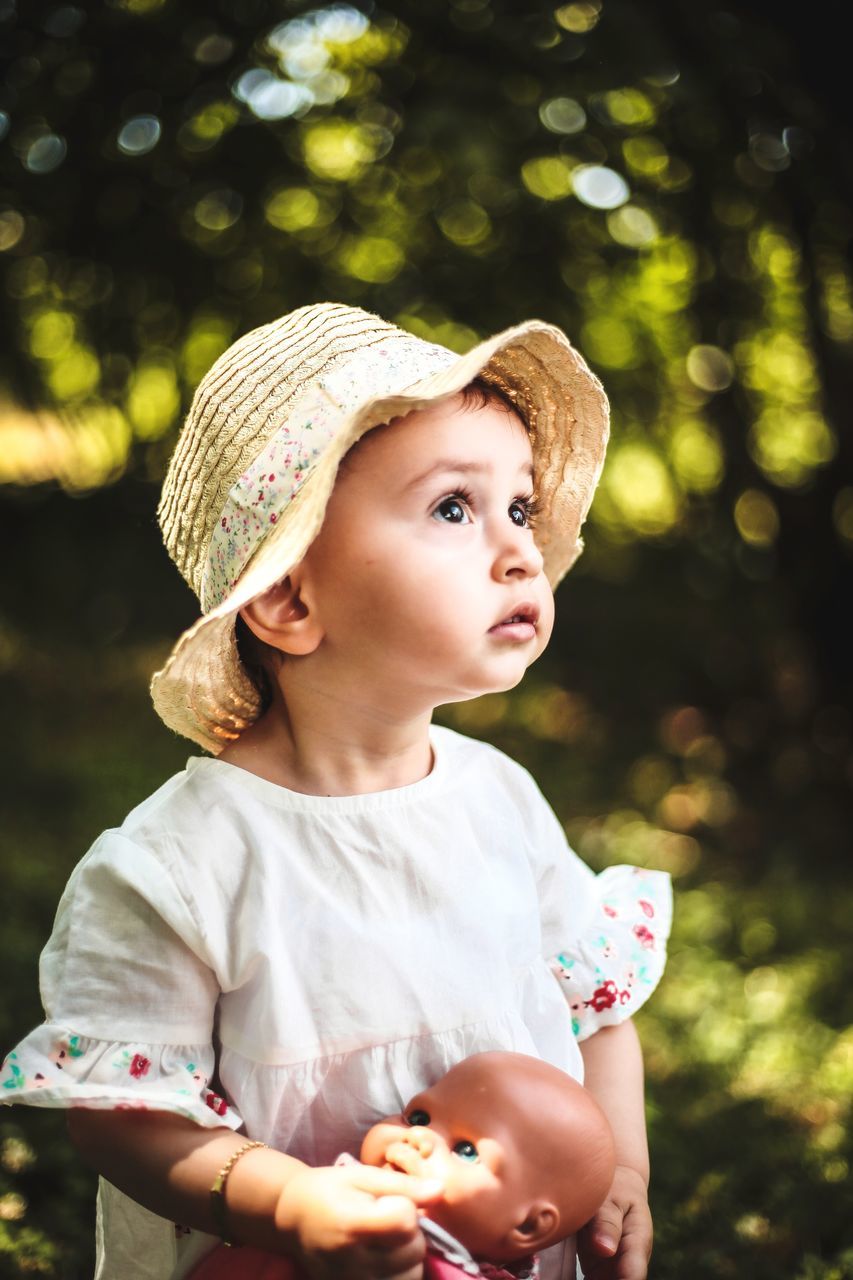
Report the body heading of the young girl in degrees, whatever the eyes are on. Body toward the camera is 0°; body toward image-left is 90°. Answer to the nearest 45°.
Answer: approximately 315°

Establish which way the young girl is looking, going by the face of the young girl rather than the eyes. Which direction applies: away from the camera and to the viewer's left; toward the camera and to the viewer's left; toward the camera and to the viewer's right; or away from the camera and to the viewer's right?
toward the camera and to the viewer's right
